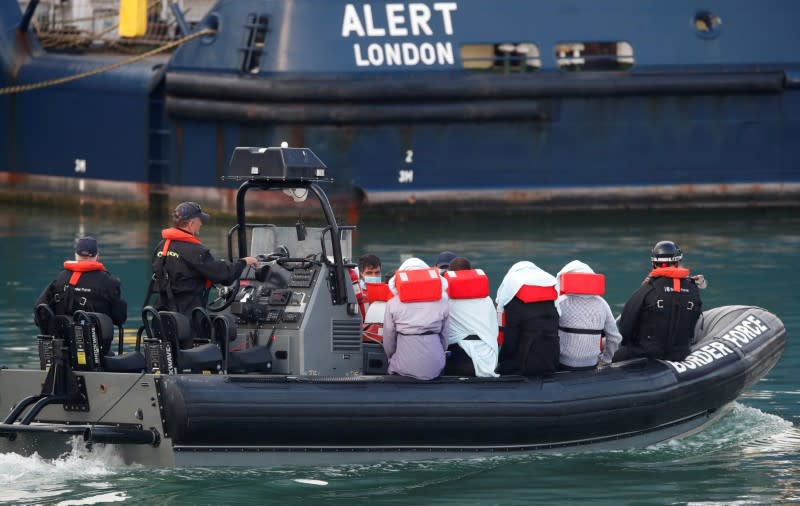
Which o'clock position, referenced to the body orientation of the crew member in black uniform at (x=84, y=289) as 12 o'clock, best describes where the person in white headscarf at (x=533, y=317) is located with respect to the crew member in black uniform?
The person in white headscarf is roughly at 2 o'clock from the crew member in black uniform.

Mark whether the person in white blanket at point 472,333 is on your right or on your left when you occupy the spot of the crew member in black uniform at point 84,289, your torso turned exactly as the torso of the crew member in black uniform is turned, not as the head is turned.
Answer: on your right

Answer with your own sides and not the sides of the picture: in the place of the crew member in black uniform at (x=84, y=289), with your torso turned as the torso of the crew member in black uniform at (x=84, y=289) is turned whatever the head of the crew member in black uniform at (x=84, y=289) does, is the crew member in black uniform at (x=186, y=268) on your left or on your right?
on your right

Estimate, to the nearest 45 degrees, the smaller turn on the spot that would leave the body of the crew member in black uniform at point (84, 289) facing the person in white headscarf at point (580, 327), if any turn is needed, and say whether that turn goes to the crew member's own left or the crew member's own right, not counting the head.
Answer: approximately 45° to the crew member's own right

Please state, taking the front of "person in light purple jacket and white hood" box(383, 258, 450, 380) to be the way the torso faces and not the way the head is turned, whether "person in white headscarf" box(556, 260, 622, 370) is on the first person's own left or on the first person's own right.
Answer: on the first person's own right

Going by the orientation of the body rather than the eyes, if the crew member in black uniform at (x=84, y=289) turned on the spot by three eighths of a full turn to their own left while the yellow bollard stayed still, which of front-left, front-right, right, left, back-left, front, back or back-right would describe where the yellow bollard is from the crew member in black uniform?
right

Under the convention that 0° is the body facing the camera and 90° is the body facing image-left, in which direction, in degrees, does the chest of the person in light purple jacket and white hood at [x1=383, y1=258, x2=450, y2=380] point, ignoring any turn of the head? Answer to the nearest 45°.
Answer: approximately 180°

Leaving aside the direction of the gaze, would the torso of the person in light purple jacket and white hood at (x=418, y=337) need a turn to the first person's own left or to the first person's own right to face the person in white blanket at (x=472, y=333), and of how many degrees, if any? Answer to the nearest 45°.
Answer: approximately 45° to the first person's own right

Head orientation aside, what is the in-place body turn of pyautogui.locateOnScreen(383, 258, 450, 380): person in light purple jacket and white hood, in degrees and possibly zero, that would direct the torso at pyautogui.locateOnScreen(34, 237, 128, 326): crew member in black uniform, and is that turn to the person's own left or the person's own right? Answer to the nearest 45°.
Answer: approximately 90° to the person's own left

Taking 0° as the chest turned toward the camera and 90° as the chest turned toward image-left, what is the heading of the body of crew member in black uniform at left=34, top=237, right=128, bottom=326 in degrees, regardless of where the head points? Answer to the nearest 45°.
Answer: approximately 225°

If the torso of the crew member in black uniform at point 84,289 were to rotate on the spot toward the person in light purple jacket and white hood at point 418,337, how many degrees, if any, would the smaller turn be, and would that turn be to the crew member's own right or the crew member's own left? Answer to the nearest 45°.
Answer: approximately 45° to the crew member's own right

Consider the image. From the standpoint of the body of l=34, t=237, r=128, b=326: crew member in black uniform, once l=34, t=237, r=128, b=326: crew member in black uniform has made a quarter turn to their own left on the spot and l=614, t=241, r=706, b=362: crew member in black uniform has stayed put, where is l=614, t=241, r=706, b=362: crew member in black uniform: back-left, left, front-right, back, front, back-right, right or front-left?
back-right

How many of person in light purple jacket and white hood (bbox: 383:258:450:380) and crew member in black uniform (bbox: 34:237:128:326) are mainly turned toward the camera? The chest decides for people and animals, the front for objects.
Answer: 0
